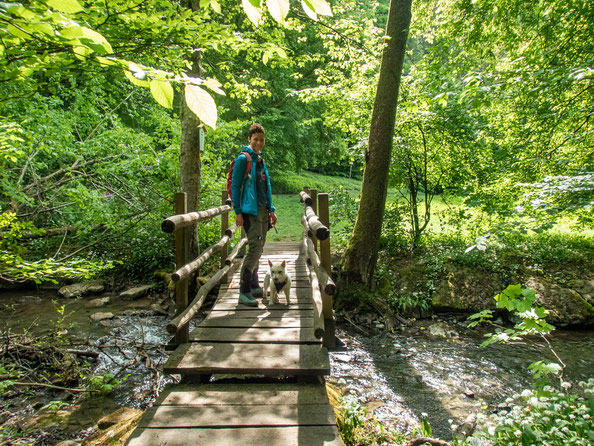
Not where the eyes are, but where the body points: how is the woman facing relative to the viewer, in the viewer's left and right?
facing the viewer and to the right of the viewer

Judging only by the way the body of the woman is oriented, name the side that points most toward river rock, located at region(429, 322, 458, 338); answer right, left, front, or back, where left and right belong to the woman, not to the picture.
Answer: left

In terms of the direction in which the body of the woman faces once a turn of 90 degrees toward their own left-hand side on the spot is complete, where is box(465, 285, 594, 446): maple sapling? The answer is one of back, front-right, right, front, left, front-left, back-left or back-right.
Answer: right

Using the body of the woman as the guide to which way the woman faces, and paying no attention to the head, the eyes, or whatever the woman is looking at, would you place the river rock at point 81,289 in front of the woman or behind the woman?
behind

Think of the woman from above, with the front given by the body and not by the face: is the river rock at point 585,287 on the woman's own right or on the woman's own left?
on the woman's own left

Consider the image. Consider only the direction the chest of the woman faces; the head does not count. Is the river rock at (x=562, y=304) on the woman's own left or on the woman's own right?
on the woman's own left
